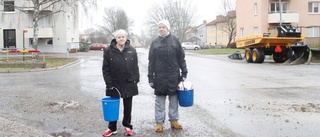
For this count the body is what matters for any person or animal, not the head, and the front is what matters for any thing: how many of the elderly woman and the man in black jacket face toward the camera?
2

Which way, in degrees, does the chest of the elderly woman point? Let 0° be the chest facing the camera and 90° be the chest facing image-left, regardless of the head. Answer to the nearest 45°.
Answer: approximately 0°

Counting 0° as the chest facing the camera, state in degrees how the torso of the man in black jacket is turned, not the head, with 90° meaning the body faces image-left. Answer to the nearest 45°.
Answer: approximately 0°

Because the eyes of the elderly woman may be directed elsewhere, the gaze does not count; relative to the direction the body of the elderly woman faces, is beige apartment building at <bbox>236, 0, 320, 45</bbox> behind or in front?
behind

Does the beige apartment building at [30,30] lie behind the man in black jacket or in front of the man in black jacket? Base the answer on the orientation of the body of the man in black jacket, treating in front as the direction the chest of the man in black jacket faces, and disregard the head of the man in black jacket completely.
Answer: behind
